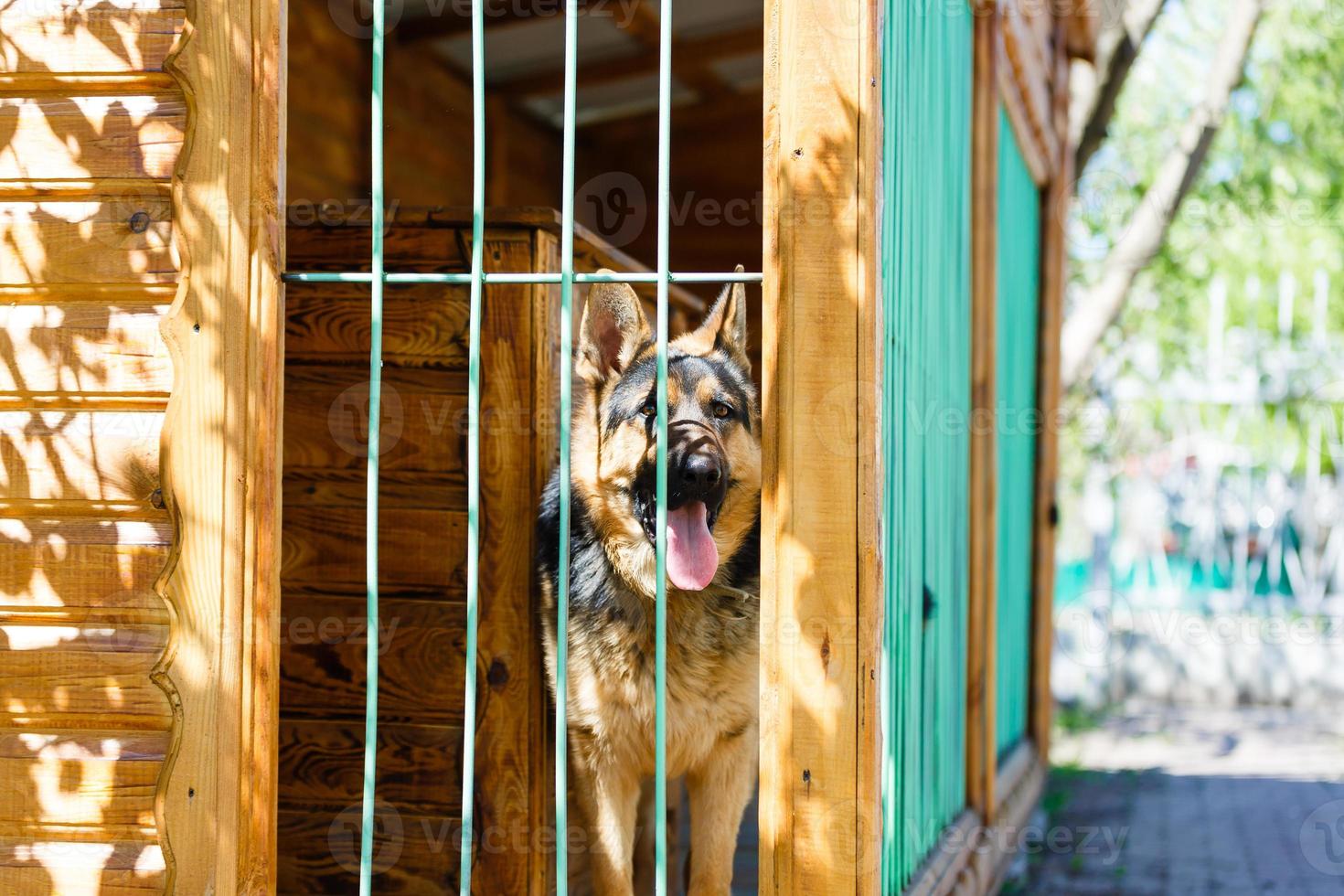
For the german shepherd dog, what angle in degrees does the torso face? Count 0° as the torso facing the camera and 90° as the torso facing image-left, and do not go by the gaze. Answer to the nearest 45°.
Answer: approximately 0°

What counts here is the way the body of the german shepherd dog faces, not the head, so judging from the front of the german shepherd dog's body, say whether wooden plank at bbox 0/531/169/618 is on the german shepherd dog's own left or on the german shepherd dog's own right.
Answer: on the german shepherd dog's own right

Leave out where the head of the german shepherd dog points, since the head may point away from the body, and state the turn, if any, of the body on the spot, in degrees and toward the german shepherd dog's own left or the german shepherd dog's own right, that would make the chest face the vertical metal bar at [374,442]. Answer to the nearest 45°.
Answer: approximately 45° to the german shepherd dog's own right

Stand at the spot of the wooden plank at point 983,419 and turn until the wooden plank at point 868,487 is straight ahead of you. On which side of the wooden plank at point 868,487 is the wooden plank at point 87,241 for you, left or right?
right

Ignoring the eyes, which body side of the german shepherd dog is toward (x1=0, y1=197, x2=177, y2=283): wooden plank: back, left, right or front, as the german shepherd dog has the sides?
right

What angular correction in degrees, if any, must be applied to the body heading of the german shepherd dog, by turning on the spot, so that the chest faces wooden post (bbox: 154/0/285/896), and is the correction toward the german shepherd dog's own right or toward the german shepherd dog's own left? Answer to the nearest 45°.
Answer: approximately 45° to the german shepherd dog's own right

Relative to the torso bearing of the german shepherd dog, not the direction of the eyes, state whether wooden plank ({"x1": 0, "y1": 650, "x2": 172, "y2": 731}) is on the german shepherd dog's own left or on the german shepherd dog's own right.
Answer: on the german shepherd dog's own right

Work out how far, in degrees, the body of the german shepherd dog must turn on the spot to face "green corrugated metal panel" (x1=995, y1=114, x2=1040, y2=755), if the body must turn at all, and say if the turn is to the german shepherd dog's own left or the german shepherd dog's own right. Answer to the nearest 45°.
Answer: approximately 135° to the german shepherd dog's own left

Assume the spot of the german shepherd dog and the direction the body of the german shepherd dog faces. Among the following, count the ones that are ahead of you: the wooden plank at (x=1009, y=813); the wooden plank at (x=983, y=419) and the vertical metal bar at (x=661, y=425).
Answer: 1

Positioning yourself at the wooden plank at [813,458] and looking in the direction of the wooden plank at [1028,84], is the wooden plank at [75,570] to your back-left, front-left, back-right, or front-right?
back-left

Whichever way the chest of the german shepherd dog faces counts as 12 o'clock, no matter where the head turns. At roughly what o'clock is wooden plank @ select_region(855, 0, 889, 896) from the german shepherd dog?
The wooden plank is roughly at 11 o'clock from the german shepherd dog.

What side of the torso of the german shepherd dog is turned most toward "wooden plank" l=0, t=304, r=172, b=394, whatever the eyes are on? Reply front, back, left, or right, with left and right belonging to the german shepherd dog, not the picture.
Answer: right
